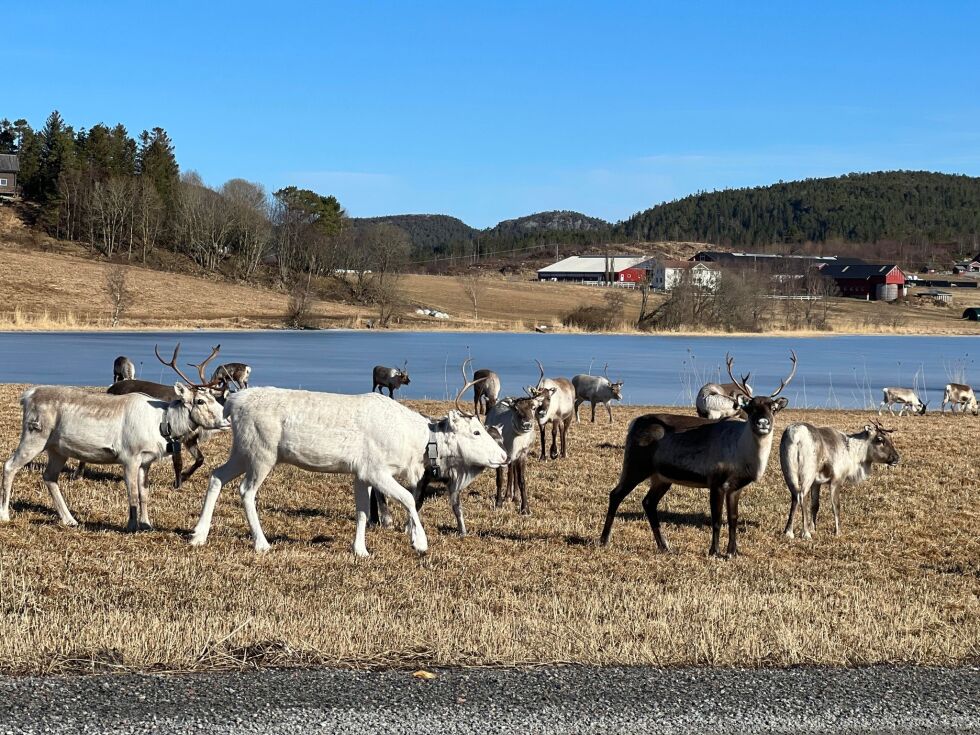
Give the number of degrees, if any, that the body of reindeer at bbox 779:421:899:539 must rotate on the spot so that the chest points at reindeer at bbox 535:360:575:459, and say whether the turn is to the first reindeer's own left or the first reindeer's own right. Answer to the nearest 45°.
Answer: approximately 90° to the first reindeer's own left

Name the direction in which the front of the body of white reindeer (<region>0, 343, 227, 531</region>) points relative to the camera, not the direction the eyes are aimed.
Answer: to the viewer's right

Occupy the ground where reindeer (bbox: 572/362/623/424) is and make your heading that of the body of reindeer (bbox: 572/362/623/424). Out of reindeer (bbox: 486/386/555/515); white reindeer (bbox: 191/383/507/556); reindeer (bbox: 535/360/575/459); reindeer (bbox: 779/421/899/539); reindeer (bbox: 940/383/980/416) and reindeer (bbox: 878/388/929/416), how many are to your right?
4

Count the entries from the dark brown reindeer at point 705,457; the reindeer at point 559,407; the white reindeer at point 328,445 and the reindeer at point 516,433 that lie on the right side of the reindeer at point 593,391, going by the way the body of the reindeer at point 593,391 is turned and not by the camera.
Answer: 4

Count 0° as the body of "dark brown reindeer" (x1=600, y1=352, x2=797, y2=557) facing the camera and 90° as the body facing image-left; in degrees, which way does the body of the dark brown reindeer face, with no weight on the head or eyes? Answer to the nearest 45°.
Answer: approximately 270°

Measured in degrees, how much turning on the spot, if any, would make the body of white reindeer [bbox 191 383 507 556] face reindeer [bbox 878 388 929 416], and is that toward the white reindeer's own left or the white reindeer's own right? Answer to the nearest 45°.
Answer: approximately 45° to the white reindeer's own left

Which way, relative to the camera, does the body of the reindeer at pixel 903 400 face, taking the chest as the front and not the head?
to the viewer's right

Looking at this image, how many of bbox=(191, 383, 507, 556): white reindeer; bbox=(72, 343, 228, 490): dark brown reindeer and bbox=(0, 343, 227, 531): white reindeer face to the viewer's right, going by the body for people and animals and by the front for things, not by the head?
3

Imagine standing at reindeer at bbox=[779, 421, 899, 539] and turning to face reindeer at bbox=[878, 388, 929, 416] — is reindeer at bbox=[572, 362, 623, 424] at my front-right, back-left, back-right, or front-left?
front-left

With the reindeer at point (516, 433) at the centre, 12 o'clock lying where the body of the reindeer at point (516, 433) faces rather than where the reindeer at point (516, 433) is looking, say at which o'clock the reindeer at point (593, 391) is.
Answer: the reindeer at point (593, 391) is roughly at 8 o'clock from the reindeer at point (516, 433).

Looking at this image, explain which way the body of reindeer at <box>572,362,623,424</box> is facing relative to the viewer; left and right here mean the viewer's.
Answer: facing to the right of the viewer

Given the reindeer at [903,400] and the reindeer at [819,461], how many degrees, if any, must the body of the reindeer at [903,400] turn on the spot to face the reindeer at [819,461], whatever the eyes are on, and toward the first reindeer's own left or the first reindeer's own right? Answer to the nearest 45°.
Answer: approximately 90° to the first reindeer's own right

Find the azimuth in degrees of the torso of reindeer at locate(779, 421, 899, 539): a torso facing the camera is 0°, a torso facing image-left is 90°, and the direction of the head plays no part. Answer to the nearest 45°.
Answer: approximately 225°

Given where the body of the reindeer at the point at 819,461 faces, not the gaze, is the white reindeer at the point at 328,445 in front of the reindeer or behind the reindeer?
behind

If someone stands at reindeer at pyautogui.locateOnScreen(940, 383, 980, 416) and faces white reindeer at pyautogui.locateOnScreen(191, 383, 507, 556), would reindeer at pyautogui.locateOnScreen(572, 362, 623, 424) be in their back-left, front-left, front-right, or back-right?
front-right

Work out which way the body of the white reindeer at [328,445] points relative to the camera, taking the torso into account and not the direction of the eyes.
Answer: to the viewer's right
